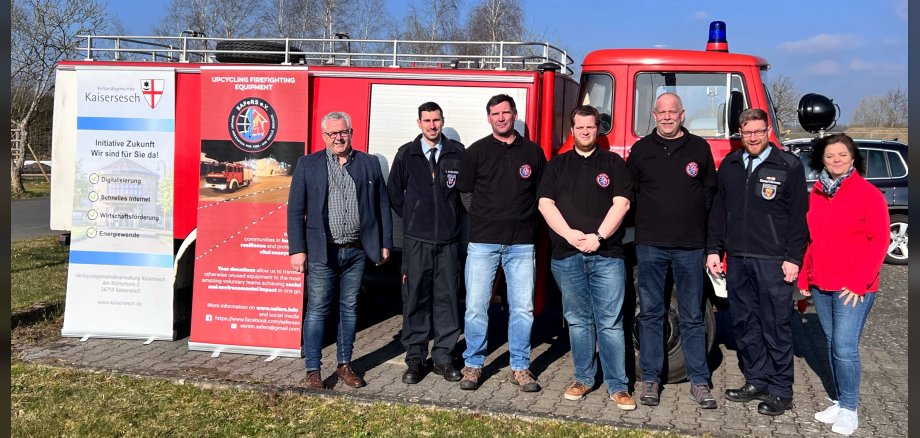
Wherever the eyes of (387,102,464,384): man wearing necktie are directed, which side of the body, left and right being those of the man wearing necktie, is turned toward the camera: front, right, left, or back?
front

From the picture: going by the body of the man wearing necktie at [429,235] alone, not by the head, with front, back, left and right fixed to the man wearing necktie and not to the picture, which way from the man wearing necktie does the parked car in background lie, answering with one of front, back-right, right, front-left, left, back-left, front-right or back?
back-left

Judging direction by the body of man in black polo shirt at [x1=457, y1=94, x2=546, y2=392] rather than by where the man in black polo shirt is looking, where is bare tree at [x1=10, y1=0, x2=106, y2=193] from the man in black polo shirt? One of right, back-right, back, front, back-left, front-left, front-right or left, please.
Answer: back-right

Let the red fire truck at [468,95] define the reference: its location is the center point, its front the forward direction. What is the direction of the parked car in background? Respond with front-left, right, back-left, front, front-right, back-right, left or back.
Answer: front-left

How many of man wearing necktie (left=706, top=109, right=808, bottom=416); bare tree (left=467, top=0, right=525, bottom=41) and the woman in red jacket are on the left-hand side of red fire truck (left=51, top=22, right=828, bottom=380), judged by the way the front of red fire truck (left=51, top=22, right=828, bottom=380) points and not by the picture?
1

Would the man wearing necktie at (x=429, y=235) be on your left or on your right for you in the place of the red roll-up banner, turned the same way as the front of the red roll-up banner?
on your left

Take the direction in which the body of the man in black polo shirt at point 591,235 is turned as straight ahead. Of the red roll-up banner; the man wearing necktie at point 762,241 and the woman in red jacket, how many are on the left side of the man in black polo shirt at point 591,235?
2

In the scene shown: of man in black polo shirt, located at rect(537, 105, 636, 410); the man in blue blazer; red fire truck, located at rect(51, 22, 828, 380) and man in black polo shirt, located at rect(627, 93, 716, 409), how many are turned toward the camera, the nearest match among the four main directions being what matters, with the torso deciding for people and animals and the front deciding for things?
3

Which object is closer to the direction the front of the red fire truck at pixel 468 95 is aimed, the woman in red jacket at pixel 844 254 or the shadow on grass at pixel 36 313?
the woman in red jacket

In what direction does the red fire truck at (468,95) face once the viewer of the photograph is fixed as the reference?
facing to the right of the viewer

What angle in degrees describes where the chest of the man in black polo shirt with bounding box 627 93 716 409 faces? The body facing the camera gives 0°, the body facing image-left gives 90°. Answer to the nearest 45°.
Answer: approximately 0°

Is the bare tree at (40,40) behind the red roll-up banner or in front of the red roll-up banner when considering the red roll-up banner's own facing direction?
behind
